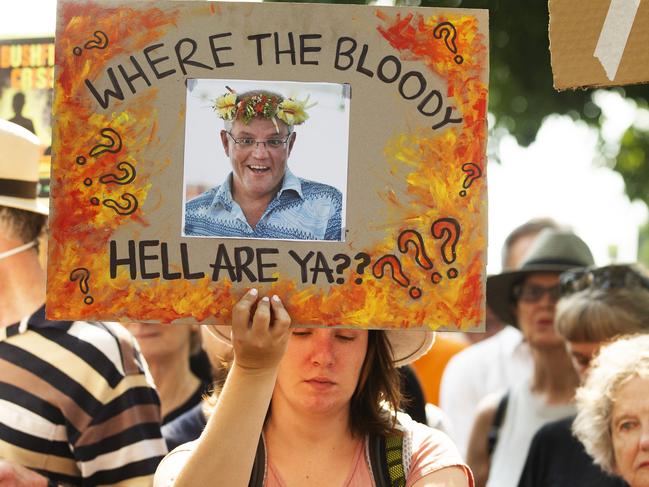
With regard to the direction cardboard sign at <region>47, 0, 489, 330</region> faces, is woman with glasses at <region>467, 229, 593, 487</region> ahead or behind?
behind

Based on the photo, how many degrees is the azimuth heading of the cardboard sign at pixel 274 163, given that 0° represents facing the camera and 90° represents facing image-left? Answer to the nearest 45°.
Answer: approximately 0°

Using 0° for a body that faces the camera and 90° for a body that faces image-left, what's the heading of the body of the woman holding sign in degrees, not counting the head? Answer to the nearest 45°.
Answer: approximately 0°

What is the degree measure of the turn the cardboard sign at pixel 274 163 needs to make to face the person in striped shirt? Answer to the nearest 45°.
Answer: approximately 135° to its right

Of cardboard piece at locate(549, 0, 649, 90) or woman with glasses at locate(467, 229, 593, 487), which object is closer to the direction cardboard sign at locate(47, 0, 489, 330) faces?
the cardboard piece

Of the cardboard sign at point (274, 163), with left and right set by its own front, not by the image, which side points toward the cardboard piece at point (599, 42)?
left
